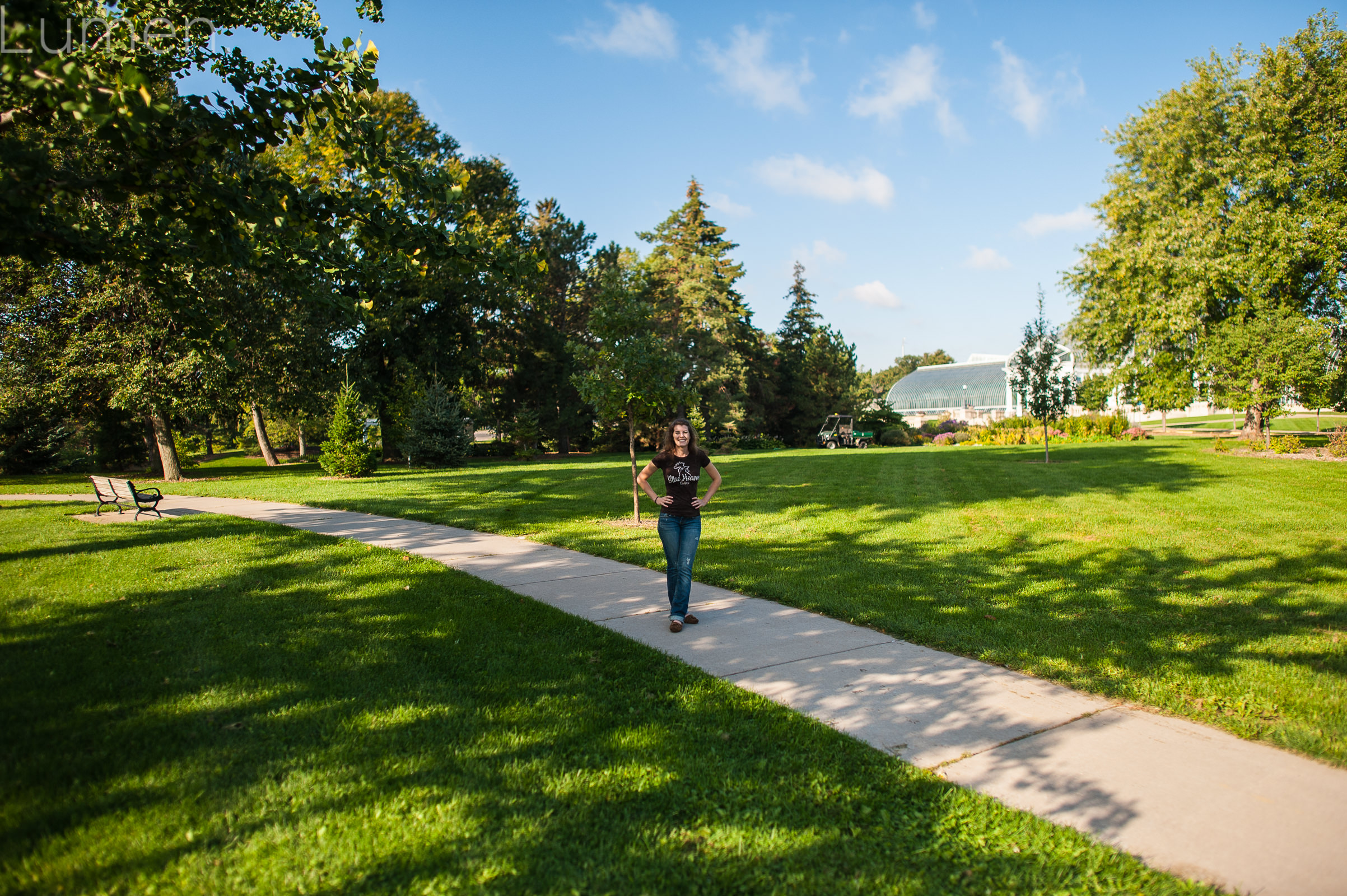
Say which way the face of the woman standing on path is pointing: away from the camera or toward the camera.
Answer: toward the camera

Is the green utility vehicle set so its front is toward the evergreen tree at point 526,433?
yes

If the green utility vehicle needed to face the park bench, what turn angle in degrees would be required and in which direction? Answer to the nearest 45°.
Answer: approximately 45° to its left

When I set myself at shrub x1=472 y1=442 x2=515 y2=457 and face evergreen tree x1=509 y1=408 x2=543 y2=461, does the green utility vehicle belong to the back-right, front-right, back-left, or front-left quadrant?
front-left

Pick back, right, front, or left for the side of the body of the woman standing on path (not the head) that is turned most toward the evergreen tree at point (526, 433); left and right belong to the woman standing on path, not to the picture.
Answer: back

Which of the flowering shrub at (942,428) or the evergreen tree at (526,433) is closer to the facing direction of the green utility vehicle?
the evergreen tree

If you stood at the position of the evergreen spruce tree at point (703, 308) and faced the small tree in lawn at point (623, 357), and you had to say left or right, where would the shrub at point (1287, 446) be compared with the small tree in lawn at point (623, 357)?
left

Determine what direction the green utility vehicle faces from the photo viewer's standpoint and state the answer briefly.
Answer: facing the viewer and to the left of the viewer

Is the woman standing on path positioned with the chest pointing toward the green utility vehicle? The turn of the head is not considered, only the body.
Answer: no

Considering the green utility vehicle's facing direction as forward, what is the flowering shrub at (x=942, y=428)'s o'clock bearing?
The flowering shrub is roughly at 6 o'clock from the green utility vehicle.

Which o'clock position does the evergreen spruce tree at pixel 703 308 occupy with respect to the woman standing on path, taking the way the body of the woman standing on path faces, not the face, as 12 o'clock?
The evergreen spruce tree is roughly at 6 o'clock from the woman standing on path.

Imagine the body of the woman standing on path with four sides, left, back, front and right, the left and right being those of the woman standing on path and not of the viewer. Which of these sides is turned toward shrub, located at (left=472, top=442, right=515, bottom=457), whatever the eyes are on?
back

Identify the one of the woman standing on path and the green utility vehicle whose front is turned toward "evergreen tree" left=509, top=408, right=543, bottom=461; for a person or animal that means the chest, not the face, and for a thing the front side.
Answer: the green utility vehicle

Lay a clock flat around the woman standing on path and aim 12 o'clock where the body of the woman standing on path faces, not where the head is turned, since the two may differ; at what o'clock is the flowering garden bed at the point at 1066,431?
The flowering garden bed is roughly at 7 o'clock from the woman standing on path.

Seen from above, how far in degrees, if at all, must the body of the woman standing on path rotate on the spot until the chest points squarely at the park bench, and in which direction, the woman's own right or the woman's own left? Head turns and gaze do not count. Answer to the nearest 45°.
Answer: approximately 135° to the woman's own right

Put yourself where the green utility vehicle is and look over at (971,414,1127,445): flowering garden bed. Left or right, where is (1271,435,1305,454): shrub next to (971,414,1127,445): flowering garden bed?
right

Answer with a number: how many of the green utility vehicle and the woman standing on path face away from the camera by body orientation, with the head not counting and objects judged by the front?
0

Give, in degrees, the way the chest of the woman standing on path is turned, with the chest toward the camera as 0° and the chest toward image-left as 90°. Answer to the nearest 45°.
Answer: approximately 0°
